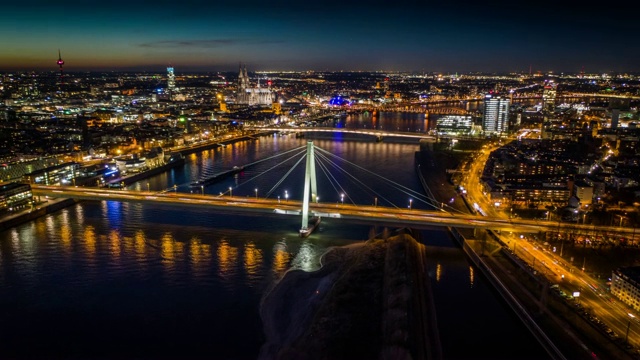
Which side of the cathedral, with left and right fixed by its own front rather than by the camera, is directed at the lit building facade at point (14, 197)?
left

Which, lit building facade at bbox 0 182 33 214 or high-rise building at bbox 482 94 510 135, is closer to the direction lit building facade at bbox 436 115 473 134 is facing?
the lit building facade

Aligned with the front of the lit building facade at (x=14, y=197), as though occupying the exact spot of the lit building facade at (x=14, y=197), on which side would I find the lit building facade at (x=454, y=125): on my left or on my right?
on my left

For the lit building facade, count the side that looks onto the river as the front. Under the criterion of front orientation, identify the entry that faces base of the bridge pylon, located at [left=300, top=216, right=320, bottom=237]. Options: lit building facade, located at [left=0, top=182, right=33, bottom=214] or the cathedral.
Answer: the lit building facade

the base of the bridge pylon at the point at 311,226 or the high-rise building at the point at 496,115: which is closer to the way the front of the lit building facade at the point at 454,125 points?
the base of the bridge pylon

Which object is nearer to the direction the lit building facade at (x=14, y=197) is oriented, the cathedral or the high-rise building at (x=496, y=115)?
the high-rise building

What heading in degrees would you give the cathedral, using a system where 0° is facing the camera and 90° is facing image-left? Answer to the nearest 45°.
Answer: approximately 90°

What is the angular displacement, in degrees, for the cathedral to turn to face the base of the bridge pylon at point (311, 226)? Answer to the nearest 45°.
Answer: approximately 90° to its left

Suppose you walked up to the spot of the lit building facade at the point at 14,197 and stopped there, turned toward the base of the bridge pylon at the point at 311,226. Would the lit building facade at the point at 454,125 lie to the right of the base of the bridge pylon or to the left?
left
